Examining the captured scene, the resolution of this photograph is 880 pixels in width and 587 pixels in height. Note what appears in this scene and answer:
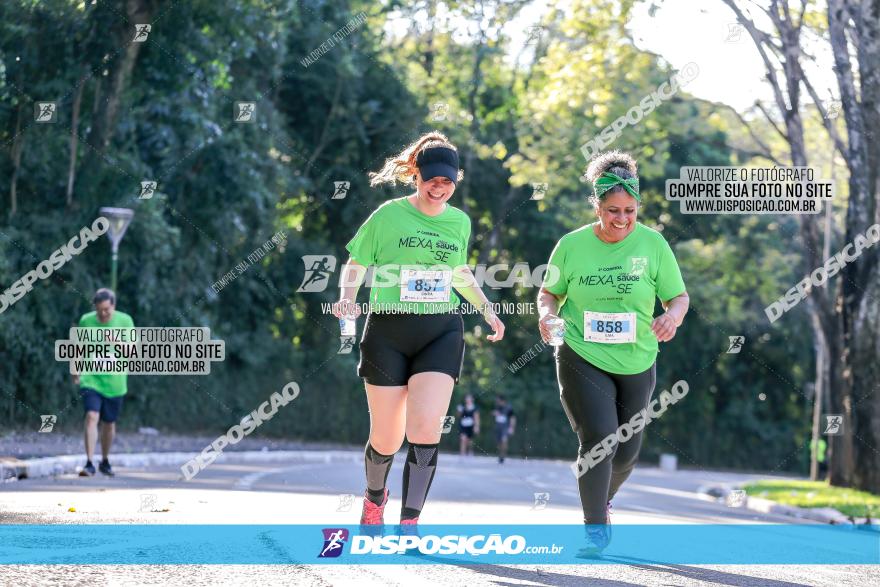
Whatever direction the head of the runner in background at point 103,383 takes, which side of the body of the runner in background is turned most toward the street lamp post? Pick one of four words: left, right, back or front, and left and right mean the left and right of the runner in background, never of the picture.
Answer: back

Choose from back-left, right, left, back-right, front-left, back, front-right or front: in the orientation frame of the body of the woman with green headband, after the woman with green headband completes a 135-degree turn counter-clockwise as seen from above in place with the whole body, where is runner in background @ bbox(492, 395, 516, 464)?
front-left

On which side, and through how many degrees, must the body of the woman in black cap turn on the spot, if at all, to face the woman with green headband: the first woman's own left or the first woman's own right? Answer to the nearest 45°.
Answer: approximately 90° to the first woman's own left

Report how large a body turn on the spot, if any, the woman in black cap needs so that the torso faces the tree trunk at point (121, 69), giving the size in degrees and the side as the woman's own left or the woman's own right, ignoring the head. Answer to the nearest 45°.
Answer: approximately 180°

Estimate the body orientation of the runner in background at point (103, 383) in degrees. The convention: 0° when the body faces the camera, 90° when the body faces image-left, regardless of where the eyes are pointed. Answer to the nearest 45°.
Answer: approximately 0°

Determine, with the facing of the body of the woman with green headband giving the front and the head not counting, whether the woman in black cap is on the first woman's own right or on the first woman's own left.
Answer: on the first woman's own right

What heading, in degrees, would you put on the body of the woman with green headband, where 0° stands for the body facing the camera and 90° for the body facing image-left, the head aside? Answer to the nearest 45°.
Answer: approximately 0°

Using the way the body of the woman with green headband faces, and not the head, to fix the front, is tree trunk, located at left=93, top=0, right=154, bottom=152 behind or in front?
behind

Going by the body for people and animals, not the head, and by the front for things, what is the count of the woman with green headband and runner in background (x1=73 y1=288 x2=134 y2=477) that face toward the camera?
2
